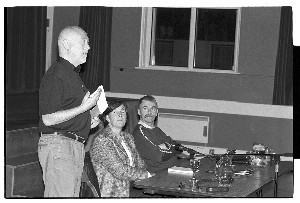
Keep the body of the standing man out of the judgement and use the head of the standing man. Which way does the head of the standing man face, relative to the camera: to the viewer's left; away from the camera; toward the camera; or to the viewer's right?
to the viewer's right

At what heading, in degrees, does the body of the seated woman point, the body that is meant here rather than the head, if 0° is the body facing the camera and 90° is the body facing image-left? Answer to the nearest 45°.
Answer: approximately 315°

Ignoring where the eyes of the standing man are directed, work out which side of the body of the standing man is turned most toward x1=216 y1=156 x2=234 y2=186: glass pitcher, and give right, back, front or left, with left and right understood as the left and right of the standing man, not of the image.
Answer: front

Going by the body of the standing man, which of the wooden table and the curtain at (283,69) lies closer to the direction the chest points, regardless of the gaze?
the wooden table

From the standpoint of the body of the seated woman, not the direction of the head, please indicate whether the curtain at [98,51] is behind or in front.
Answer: behind

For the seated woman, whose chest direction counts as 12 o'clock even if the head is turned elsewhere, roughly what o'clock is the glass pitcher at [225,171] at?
The glass pitcher is roughly at 10 o'clock from the seated woman.

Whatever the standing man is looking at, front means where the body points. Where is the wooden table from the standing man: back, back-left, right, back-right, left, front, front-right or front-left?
front

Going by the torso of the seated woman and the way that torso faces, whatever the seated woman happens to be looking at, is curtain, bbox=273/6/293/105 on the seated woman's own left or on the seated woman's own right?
on the seated woman's own left

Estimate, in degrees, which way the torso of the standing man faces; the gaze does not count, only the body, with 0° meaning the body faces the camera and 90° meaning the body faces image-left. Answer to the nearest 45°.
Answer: approximately 270°

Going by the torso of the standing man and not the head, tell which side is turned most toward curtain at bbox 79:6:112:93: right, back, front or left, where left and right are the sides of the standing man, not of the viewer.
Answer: left

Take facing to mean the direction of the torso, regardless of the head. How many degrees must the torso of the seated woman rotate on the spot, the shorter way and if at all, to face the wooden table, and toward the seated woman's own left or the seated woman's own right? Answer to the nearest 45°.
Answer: approximately 45° to the seated woman's own left

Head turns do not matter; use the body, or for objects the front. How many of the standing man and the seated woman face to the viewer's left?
0

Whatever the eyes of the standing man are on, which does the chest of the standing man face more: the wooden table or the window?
the wooden table
